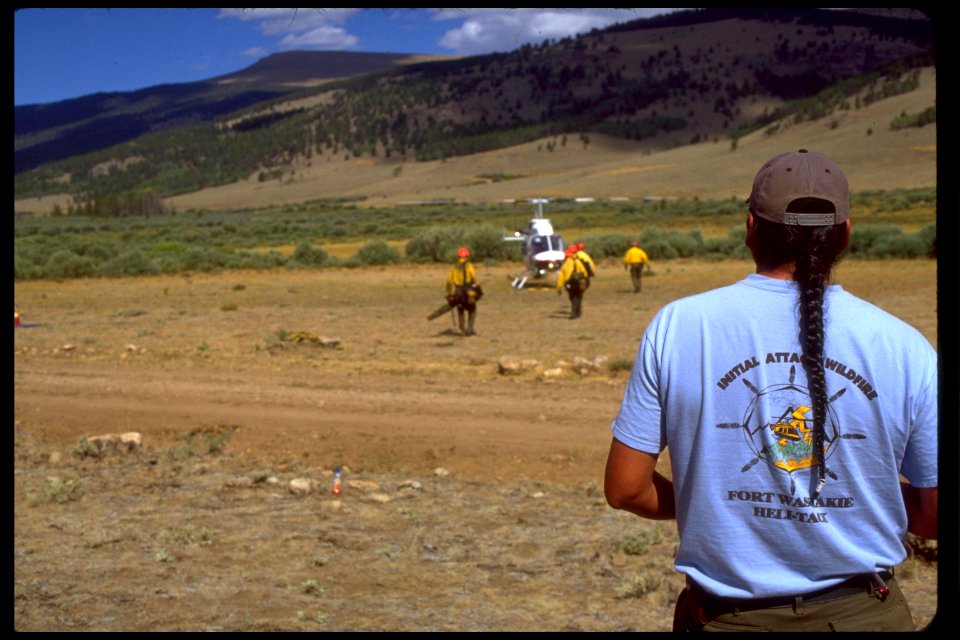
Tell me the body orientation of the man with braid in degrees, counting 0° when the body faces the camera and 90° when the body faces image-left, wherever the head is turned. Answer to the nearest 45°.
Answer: approximately 180°

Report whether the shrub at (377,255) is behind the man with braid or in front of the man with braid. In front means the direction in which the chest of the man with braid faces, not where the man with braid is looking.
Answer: in front

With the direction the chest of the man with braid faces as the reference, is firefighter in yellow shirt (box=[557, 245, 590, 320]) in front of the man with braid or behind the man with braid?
in front

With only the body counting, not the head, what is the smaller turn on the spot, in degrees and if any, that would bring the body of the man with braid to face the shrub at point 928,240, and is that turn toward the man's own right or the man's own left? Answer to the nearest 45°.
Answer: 0° — they already face it

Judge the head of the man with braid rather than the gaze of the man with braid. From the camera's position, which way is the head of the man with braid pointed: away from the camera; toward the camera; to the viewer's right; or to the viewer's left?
away from the camera
